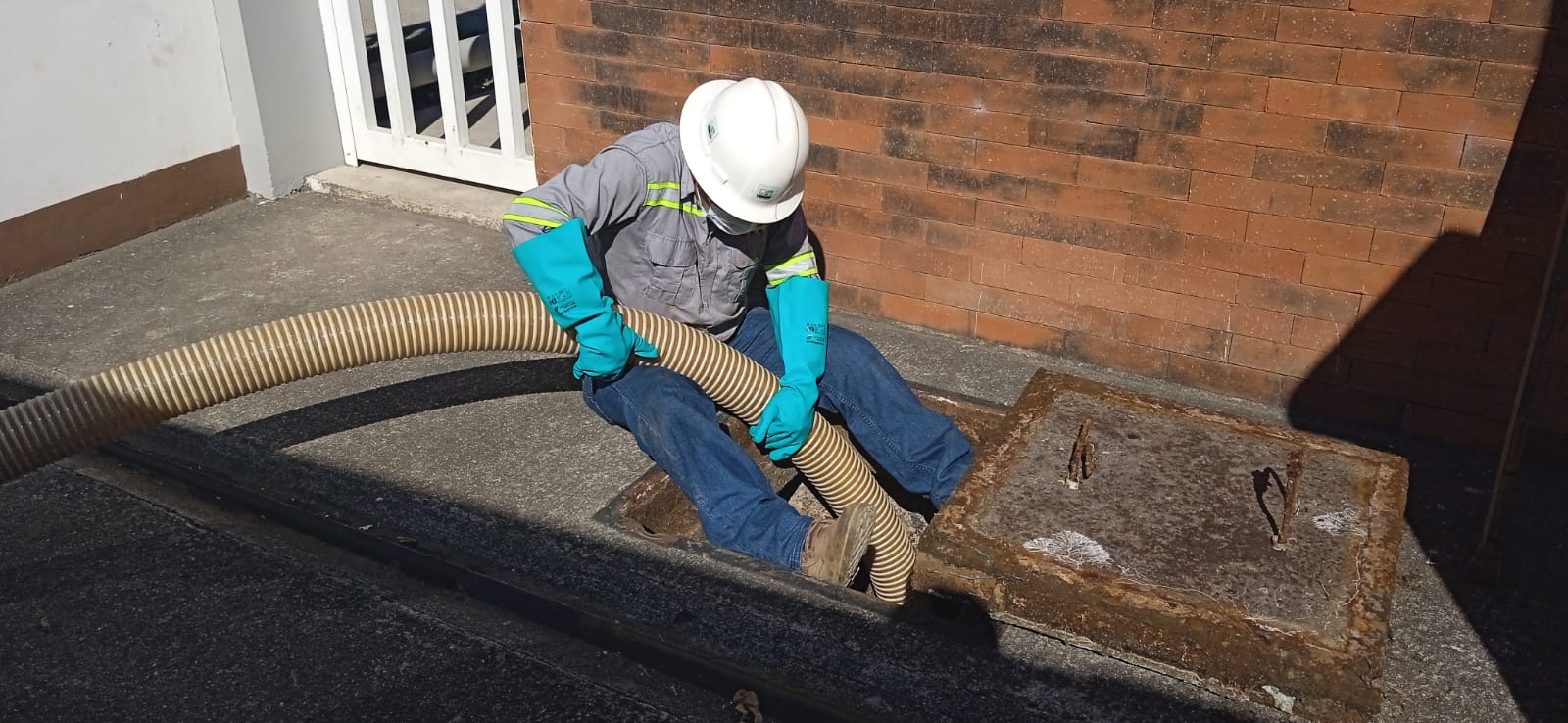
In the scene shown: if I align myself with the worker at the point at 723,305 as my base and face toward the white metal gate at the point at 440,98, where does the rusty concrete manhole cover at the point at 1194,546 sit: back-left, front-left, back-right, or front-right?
back-right

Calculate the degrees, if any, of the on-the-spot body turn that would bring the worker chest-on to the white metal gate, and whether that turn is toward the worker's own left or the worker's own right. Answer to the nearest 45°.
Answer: approximately 180°

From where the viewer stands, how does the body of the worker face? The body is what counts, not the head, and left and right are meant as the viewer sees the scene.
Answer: facing the viewer and to the right of the viewer

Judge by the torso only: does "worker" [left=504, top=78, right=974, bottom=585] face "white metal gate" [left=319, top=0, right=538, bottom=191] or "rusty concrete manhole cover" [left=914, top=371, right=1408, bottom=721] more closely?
the rusty concrete manhole cover
